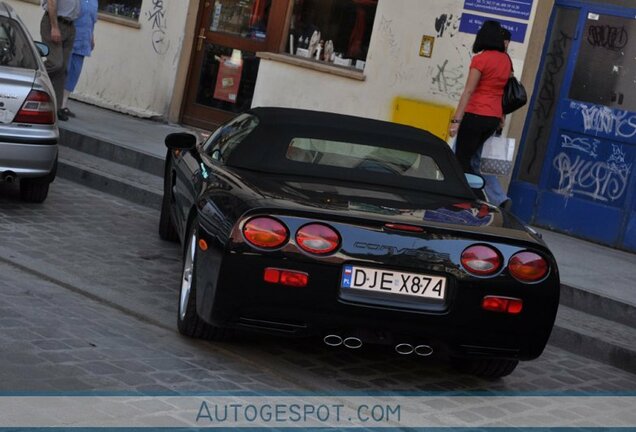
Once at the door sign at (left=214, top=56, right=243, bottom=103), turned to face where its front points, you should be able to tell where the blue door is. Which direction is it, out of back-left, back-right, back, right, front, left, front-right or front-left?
front-left

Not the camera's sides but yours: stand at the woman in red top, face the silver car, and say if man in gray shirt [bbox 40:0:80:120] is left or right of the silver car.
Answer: right

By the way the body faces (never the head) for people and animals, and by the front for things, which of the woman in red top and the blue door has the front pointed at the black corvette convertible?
the blue door

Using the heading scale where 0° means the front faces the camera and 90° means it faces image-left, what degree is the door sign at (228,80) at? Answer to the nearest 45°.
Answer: approximately 0°

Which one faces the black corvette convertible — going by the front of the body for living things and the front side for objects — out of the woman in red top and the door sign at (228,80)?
the door sign

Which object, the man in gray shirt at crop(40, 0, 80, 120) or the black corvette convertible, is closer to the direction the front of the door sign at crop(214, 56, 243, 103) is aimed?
the black corvette convertible

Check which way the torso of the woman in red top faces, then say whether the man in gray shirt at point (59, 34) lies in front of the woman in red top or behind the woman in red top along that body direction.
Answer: in front

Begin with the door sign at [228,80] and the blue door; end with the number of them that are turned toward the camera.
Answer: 2

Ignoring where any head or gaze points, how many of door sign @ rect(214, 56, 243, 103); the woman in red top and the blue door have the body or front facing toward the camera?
2

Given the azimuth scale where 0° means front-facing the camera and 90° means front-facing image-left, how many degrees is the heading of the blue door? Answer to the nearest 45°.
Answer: approximately 0°

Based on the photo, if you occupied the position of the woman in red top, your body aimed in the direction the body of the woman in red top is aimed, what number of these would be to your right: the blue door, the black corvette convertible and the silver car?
1

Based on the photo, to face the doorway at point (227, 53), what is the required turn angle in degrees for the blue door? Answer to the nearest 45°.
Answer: approximately 135° to its right

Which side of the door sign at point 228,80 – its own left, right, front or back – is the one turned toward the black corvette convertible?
front

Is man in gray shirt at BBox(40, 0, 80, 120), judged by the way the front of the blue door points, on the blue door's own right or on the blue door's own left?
on the blue door's own right
